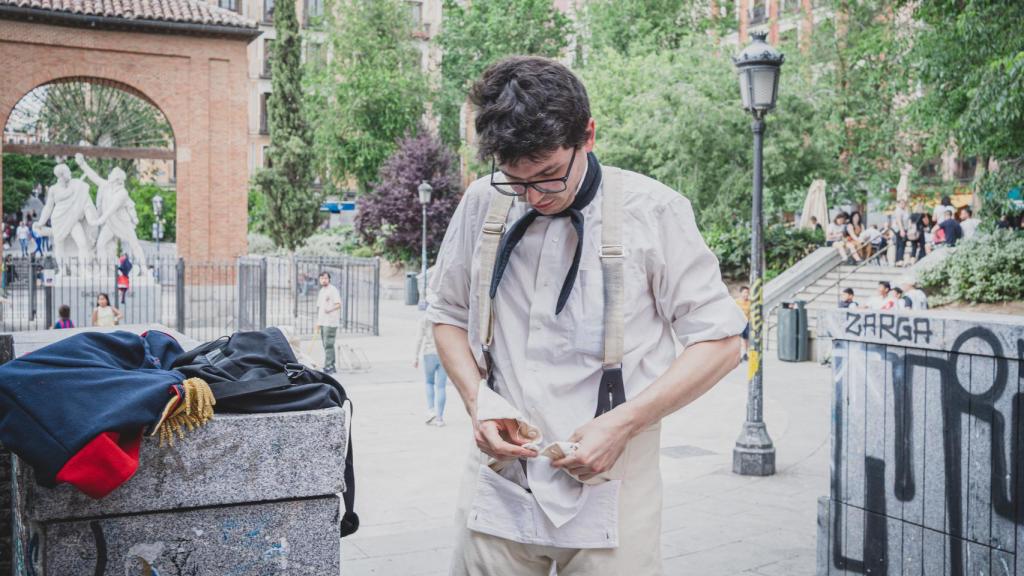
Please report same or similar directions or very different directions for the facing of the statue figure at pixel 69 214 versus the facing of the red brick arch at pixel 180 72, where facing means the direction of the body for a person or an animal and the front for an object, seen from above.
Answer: same or similar directions

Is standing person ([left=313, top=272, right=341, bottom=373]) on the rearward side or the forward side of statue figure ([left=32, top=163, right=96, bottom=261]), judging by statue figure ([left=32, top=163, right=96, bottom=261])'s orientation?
on the forward side

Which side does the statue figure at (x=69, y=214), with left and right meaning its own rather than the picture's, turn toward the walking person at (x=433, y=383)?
front

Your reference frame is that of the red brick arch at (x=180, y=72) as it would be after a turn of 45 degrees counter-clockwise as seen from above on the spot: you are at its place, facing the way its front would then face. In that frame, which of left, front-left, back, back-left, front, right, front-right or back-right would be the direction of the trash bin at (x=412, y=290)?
left

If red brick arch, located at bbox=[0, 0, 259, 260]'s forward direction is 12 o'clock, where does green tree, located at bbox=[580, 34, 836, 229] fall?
The green tree is roughly at 9 o'clock from the red brick arch.

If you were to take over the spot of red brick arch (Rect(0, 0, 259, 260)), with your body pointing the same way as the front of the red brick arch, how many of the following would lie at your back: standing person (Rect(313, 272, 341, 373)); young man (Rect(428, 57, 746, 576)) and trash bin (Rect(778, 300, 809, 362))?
0

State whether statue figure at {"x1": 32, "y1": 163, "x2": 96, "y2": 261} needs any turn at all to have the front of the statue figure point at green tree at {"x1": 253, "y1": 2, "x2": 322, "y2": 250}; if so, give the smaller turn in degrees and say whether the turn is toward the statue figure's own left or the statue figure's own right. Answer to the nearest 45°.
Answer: approximately 135° to the statue figure's own left

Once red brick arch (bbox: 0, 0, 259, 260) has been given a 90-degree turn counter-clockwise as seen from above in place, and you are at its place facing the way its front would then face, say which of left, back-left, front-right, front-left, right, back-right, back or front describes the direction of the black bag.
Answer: right

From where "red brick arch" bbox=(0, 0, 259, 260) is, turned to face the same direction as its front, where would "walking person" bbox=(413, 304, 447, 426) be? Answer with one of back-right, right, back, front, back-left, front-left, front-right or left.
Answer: front

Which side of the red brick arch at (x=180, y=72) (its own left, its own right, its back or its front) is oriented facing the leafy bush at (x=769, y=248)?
left

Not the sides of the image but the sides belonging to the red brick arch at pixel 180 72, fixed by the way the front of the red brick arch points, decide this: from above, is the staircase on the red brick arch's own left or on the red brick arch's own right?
on the red brick arch's own left

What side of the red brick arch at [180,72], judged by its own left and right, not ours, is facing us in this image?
front

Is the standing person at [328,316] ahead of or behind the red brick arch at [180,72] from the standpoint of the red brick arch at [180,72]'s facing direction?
ahead

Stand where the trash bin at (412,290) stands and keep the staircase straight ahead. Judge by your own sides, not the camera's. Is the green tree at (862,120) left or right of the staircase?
left

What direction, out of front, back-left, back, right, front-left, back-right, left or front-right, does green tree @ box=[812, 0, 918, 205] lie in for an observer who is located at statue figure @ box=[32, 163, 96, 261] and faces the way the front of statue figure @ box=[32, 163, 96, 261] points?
left

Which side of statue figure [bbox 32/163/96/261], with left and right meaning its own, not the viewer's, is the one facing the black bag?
front
